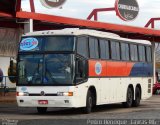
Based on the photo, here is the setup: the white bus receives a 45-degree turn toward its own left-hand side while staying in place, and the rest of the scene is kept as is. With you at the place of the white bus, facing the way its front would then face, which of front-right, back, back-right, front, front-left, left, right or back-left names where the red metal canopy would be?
back

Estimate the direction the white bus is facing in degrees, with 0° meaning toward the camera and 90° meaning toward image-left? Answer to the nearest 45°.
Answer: approximately 45°
